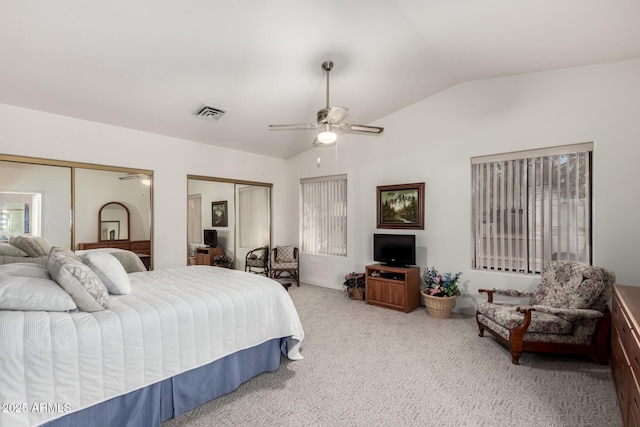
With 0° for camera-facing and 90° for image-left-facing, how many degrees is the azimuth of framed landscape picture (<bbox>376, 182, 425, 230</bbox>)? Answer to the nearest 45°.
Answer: approximately 45°

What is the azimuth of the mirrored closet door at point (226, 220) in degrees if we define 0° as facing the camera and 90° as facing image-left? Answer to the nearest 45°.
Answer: approximately 315°

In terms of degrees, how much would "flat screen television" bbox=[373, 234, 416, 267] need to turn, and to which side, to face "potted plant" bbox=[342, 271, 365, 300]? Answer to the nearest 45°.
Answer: approximately 45° to its right

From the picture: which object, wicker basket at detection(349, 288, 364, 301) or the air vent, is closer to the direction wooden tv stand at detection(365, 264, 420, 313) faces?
the air vent

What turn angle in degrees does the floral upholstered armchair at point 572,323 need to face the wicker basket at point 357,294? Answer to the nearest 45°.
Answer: approximately 45° to its right
